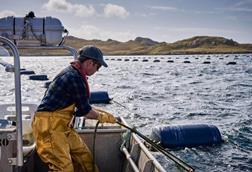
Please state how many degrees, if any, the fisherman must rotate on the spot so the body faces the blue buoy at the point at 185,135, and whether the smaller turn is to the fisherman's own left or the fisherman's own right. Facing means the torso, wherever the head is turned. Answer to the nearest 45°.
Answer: approximately 45° to the fisherman's own left

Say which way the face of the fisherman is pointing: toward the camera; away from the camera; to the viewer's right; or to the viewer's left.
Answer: to the viewer's right

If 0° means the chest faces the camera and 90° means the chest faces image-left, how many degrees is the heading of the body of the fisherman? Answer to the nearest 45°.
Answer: approximately 270°

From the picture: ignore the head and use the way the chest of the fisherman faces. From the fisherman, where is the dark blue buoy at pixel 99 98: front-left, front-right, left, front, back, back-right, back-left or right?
left
